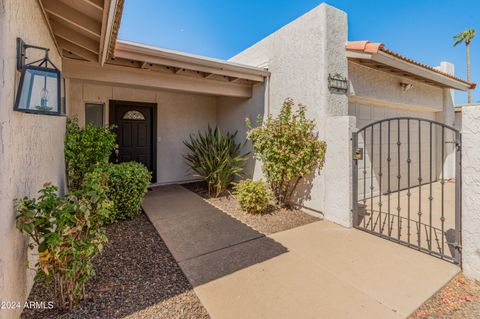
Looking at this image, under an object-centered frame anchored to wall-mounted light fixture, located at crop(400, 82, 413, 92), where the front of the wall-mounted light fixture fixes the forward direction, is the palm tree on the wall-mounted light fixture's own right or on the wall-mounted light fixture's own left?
on the wall-mounted light fixture's own left

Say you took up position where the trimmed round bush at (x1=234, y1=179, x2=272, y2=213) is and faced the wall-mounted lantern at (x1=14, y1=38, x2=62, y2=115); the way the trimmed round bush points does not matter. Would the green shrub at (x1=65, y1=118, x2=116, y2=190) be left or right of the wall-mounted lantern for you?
right

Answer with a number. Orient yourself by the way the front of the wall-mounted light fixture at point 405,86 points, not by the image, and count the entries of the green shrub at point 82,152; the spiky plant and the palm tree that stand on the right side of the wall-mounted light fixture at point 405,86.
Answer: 2

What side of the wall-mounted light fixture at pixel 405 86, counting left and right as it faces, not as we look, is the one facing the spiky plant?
right

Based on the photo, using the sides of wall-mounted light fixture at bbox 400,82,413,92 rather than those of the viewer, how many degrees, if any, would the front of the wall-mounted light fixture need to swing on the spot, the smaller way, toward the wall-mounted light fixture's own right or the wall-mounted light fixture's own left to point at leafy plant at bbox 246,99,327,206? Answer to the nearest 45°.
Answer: approximately 90° to the wall-mounted light fixture's own right

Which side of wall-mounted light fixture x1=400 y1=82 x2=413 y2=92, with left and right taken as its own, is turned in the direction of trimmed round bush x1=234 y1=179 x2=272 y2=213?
right

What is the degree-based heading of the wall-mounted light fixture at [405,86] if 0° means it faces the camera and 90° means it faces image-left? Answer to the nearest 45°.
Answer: approximately 315°

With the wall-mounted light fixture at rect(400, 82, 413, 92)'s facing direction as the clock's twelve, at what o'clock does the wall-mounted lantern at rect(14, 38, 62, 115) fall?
The wall-mounted lantern is roughly at 2 o'clock from the wall-mounted light fixture.

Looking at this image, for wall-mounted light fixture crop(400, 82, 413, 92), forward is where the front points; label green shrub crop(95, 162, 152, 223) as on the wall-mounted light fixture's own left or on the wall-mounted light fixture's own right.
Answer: on the wall-mounted light fixture's own right

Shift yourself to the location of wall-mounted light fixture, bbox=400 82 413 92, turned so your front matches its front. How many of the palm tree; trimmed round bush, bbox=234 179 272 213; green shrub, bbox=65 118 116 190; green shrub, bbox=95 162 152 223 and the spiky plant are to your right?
4

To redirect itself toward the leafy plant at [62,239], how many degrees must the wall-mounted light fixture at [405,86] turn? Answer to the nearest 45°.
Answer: approximately 45° to its right
